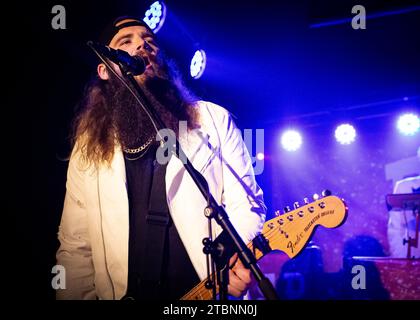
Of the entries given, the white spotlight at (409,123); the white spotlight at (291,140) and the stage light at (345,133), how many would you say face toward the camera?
3

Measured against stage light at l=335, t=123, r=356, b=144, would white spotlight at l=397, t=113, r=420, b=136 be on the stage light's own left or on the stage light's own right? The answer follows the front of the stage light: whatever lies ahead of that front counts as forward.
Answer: on the stage light's own left

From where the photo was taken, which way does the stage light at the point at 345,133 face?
toward the camera

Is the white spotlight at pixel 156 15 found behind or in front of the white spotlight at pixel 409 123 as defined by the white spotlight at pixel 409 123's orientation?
in front

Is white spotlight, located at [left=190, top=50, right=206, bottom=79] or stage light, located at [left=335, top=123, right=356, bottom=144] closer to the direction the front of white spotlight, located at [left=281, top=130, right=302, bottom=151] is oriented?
the white spotlight

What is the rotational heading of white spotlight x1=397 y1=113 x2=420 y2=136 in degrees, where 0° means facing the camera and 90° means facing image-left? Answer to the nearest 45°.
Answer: approximately 0°

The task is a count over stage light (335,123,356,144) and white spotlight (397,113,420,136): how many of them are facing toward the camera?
2

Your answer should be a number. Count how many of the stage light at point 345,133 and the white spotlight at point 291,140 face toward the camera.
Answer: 2

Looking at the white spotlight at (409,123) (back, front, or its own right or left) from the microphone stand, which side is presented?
front

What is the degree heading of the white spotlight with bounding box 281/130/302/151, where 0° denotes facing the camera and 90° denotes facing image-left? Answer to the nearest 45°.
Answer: approximately 0°

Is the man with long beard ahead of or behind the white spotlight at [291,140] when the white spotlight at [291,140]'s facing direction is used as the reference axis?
ahead
